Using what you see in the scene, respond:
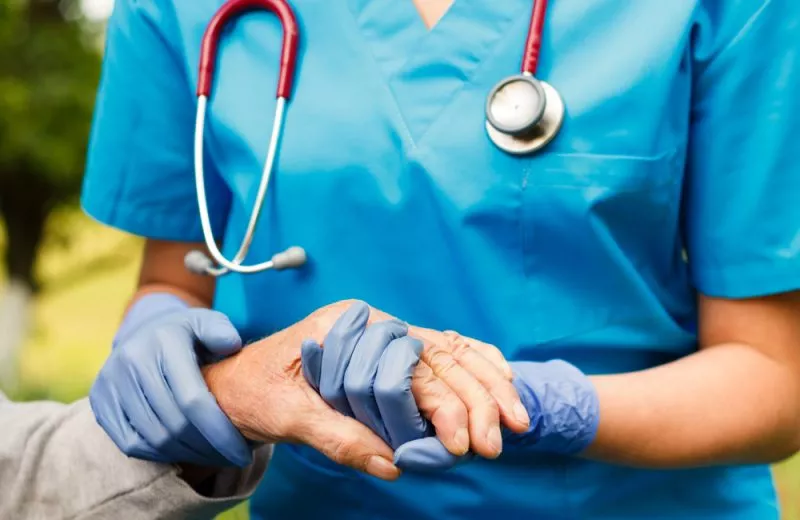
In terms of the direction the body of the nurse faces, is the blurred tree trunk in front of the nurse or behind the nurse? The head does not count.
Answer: behind

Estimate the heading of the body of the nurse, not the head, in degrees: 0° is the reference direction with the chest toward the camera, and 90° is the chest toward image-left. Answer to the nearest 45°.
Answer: approximately 0°
